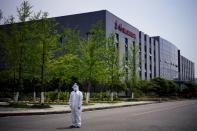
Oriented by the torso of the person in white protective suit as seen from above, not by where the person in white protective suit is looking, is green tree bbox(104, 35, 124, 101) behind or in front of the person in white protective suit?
behind

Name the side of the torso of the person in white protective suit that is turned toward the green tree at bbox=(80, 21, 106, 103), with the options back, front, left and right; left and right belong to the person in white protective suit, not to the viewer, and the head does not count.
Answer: back

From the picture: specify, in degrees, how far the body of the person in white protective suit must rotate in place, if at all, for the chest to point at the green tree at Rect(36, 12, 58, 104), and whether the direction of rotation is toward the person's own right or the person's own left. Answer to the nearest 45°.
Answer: approximately 180°

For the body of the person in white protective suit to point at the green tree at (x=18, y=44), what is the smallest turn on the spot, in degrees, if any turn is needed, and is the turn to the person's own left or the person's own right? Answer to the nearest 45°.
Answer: approximately 180°

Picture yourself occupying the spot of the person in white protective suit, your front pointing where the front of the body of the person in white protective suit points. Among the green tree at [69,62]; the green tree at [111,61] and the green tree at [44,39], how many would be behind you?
3

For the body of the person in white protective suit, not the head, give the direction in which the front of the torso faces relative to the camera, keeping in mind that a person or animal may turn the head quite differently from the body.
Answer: toward the camera

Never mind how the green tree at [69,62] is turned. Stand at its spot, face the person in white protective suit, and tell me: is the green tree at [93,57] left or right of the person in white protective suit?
left

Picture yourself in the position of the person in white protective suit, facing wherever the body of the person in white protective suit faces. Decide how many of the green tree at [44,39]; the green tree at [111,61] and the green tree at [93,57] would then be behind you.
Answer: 3

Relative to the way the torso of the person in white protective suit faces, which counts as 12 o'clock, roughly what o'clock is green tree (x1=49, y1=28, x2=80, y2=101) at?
The green tree is roughly at 6 o'clock from the person in white protective suit.
